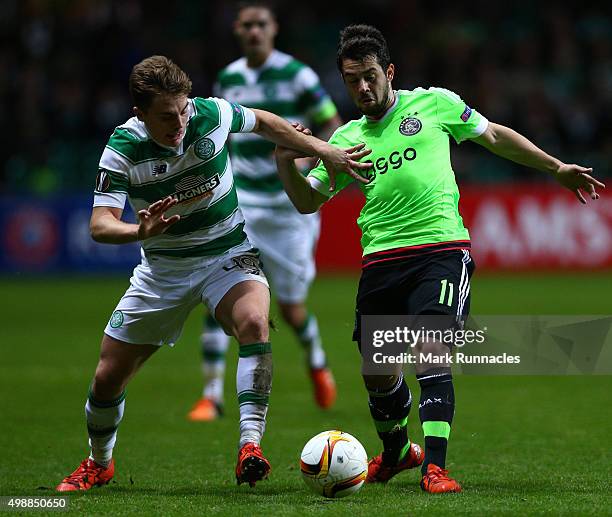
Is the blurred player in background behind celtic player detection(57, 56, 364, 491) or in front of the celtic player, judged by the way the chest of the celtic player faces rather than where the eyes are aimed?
behind

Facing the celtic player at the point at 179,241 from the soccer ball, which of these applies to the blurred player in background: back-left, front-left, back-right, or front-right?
front-right

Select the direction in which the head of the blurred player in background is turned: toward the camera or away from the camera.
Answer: toward the camera

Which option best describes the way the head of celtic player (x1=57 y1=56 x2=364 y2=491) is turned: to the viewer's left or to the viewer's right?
to the viewer's right

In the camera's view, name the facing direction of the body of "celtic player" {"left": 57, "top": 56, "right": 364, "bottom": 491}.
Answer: toward the camera
